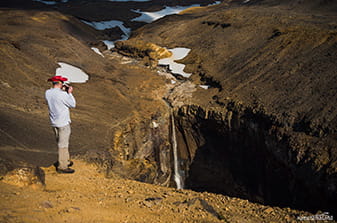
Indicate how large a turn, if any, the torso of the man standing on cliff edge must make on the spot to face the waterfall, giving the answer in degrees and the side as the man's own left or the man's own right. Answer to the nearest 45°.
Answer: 0° — they already face it

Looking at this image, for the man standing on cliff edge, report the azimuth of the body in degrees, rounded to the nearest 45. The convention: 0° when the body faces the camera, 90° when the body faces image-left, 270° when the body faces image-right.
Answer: approximately 225°
